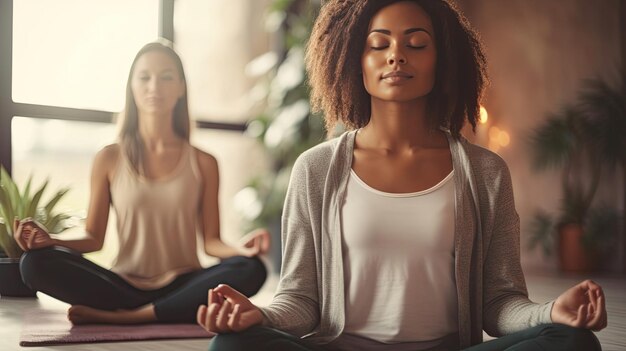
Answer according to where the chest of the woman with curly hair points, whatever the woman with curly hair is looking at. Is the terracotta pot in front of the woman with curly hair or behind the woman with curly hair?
behind

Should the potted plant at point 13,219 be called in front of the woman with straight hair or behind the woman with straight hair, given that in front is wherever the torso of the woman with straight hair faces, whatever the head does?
behind

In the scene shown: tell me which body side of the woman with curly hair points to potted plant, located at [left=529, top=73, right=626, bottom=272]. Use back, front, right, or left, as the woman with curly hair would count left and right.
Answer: back

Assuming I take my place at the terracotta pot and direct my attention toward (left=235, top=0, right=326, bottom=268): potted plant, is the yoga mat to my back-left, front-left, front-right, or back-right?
front-left

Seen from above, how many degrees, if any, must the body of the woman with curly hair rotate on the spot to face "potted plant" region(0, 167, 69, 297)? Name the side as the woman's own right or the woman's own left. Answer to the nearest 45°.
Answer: approximately 135° to the woman's own right

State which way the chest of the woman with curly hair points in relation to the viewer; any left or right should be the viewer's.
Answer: facing the viewer

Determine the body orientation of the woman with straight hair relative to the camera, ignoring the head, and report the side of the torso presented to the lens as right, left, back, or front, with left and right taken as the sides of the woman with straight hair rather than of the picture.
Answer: front

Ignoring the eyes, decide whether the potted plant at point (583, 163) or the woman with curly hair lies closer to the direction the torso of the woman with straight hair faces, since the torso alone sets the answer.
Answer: the woman with curly hair

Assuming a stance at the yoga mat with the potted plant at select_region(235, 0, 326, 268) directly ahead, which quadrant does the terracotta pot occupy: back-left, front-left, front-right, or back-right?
front-right

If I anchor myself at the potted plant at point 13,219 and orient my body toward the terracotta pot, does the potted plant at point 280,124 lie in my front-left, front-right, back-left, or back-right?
front-left

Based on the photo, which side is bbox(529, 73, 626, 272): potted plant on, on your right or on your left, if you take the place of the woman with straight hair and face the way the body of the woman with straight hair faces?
on your left

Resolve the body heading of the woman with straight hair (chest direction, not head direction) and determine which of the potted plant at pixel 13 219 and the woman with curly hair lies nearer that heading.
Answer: the woman with curly hair

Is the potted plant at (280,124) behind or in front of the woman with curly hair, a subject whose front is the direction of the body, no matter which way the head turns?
behind

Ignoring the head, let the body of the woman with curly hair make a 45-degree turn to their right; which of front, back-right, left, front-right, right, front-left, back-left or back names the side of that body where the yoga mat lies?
right

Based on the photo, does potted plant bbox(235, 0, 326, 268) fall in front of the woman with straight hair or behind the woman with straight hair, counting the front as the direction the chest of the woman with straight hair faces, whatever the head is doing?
behind
